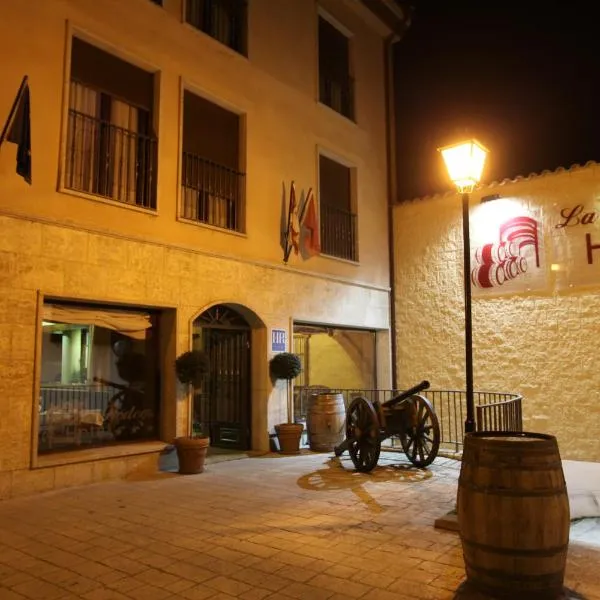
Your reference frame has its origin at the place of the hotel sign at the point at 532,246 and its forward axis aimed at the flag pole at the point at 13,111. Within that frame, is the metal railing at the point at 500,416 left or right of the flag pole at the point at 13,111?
left

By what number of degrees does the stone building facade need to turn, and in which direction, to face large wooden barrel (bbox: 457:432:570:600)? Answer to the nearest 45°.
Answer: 0° — it already faces it

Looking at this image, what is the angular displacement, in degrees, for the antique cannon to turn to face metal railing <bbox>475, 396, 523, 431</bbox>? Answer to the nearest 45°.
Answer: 0° — it already faces it

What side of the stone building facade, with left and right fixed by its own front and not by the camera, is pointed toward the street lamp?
front

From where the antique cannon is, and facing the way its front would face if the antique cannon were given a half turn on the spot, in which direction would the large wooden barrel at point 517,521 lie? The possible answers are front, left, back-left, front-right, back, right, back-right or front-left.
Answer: back-left

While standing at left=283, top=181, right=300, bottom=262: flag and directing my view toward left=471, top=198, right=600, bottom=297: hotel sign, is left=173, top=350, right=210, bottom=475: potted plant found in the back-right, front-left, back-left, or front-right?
back-right
